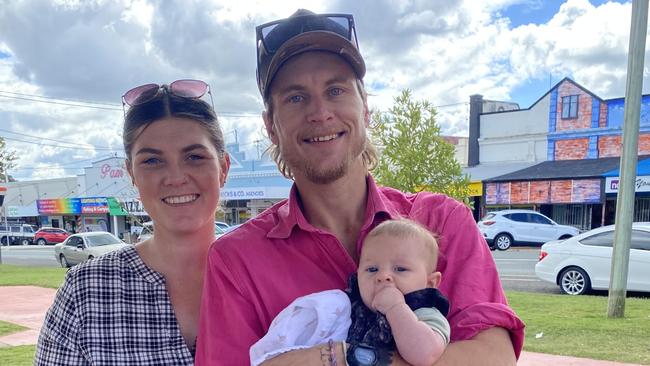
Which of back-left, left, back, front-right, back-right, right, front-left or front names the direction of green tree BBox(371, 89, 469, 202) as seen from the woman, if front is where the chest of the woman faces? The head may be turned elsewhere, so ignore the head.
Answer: back-left

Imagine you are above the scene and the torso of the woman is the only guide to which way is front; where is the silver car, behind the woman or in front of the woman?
behind

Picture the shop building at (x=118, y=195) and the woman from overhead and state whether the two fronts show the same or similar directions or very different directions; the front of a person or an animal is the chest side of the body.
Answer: same or similar directions

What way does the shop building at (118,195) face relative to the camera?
toward the camera

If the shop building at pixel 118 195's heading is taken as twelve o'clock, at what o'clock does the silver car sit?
The silver car is roughly at 12 o'clock from the shop building.

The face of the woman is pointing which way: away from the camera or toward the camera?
toward the camera

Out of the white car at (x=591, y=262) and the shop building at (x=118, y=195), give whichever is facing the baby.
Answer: the shop building

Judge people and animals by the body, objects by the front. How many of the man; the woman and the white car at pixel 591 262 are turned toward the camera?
2

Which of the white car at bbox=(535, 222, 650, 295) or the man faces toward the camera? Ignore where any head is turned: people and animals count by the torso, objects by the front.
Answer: the man

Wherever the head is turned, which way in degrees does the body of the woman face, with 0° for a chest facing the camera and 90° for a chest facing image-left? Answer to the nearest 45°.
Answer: approximately 0°

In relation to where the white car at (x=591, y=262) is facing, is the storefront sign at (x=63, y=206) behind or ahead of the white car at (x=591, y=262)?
behind

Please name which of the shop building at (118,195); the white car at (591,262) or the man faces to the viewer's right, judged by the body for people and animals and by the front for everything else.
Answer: the white car
